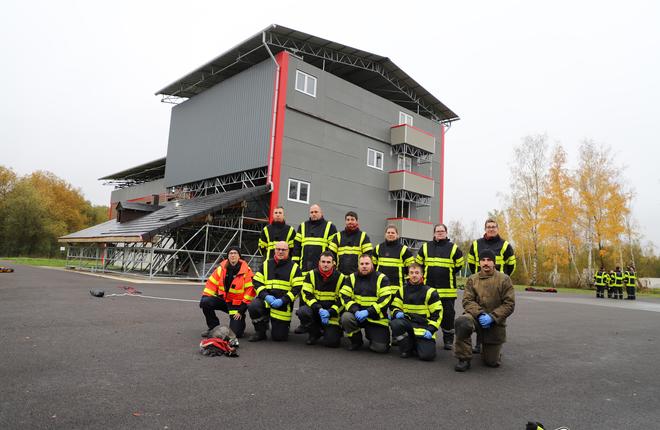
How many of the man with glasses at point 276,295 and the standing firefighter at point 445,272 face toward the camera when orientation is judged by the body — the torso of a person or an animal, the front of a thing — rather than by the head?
2

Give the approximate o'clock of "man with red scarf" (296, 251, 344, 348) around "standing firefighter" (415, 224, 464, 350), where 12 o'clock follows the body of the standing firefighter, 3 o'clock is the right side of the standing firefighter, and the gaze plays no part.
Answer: The man with red scarf is roughly at 2 o'clock from the standing firefighter.
